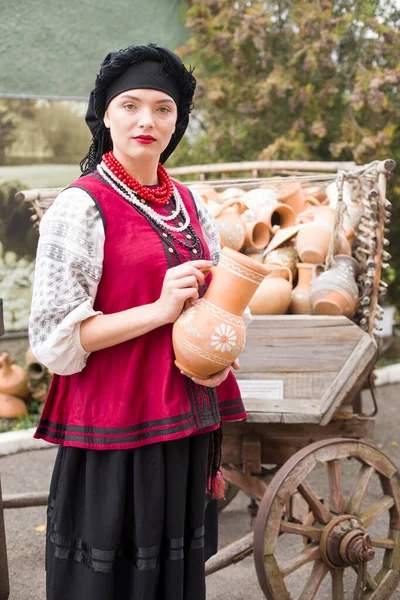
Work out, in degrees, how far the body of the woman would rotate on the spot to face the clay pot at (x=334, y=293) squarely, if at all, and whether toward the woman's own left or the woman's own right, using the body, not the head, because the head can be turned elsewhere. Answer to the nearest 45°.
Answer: approximately 90° to the woman's own left

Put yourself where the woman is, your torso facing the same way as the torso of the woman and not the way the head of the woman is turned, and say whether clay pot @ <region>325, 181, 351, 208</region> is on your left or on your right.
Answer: on your left

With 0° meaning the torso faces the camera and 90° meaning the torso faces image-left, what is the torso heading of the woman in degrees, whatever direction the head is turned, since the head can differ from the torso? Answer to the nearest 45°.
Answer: approximately 315°

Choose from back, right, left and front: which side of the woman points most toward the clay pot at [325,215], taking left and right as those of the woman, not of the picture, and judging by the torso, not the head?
left
